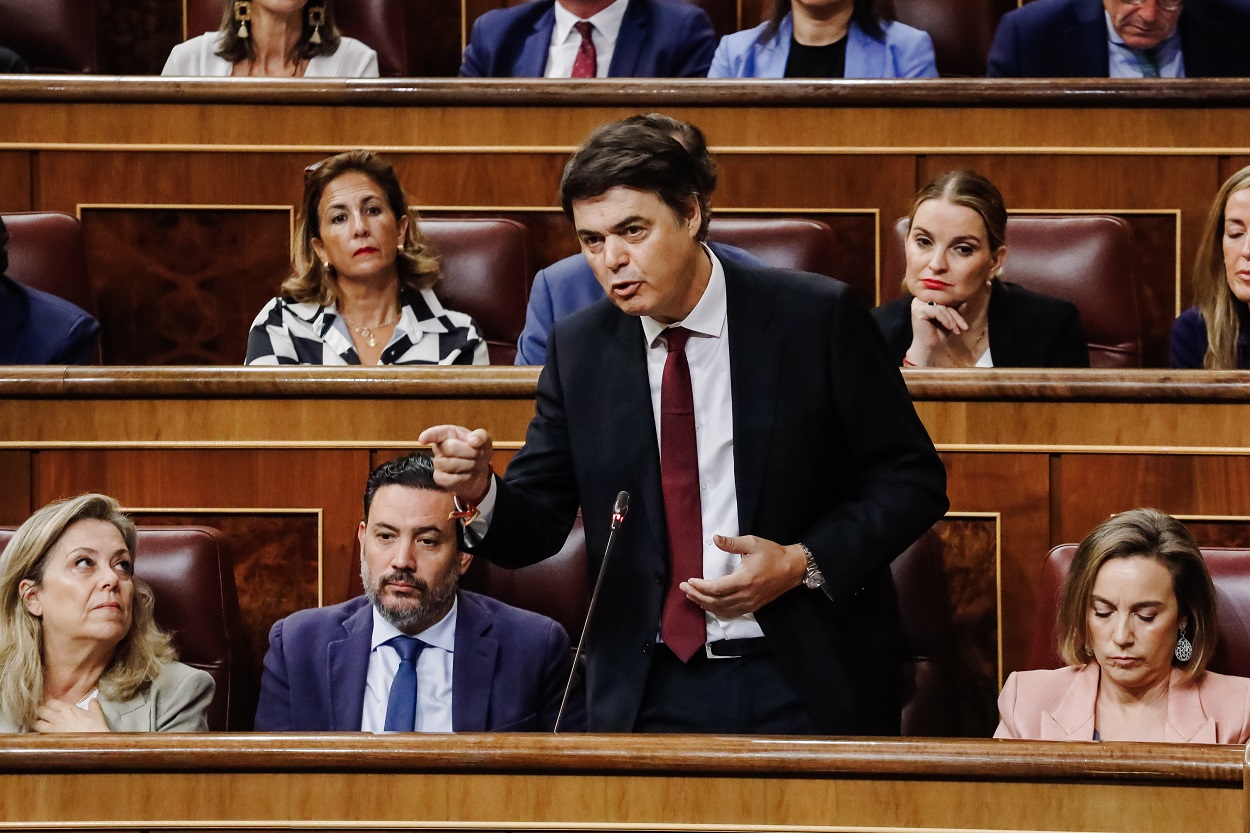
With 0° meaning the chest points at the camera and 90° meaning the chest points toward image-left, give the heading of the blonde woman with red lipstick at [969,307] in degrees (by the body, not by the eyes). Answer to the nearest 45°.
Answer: approximately 45°

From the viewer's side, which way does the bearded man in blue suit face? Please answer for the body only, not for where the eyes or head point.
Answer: toward the camera

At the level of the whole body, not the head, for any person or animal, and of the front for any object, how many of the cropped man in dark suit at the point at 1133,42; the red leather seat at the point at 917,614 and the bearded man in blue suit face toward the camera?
3

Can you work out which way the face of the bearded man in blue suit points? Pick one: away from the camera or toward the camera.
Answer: toward the camera

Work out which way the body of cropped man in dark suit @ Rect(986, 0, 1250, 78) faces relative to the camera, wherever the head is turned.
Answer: toward the camera

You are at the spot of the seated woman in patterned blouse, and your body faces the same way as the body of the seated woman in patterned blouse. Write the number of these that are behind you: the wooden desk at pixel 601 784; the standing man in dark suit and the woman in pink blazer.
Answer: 0

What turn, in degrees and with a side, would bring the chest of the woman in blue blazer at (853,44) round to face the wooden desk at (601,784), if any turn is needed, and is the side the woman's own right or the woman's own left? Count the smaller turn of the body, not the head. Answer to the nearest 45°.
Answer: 0° — they already face it

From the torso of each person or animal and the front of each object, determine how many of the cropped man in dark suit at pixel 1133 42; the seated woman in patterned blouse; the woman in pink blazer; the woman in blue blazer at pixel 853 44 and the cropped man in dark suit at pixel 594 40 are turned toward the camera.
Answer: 5

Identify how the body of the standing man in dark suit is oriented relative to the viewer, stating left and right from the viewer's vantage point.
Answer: facing the viewer and to the left of the viewer

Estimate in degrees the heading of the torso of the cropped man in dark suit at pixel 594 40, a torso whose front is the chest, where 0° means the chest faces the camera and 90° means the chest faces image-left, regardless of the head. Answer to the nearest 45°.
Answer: approximately 0°

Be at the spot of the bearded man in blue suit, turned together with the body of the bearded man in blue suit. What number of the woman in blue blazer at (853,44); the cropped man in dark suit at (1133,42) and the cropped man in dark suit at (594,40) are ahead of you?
0

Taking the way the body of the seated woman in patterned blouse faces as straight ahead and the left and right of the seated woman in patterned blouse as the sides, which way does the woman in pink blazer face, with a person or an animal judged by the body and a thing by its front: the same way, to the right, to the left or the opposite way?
the same way
